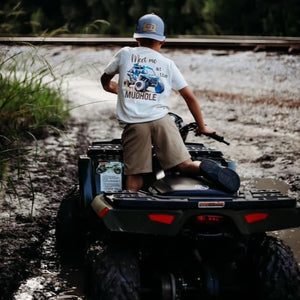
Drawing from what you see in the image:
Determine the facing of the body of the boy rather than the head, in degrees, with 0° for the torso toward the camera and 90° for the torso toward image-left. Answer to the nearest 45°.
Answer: approximately 180°

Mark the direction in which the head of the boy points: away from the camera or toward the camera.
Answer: away from the camera
